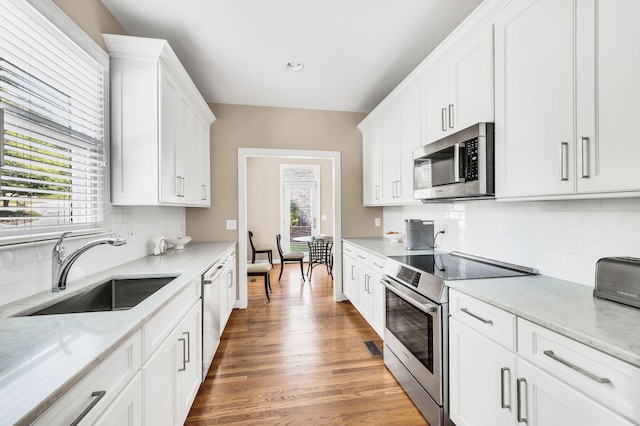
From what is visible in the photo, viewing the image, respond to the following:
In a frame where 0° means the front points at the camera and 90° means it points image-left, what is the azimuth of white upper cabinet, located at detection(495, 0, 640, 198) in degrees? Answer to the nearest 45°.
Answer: approximately 45°

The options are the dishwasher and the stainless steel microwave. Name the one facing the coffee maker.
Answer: the dishwasher

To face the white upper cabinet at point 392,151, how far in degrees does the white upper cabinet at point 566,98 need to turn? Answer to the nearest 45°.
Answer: approximately 90° to its right

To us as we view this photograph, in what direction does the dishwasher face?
facing to the right of the viewer
